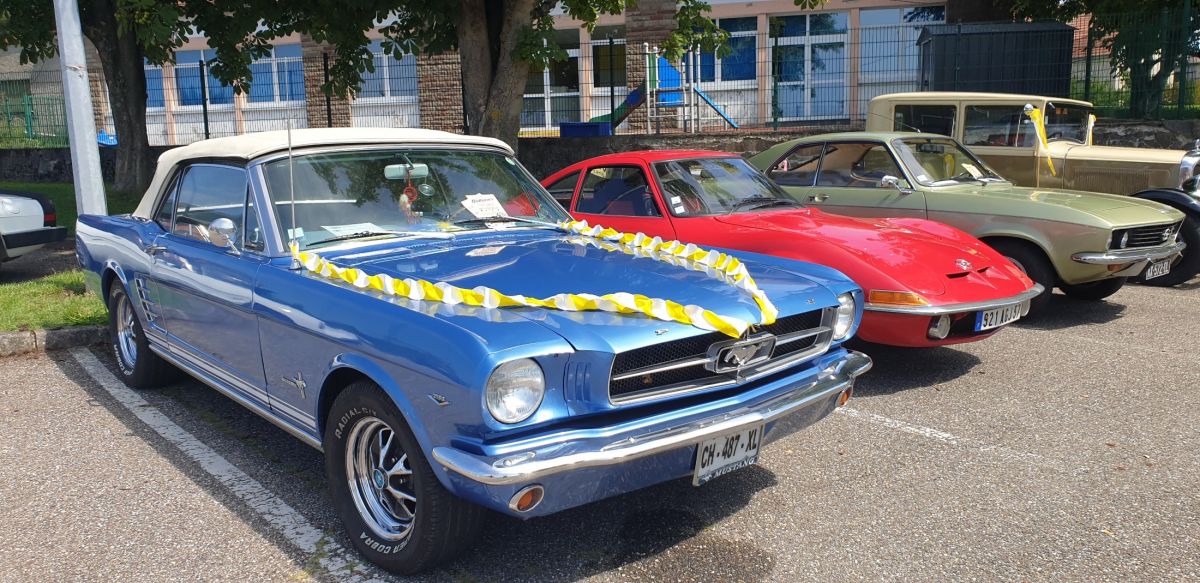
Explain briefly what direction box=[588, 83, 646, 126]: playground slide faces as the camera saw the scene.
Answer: facing to the left of the viewer

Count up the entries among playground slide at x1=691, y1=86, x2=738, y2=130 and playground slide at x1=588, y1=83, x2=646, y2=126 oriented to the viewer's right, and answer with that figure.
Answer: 1

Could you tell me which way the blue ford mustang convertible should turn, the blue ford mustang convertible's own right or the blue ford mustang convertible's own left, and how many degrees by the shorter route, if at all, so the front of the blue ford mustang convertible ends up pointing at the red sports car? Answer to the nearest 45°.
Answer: approximately 90° to the blue ford mustang convertible's own left

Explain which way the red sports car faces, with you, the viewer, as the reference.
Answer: facing the viewer and to the right of the viewer

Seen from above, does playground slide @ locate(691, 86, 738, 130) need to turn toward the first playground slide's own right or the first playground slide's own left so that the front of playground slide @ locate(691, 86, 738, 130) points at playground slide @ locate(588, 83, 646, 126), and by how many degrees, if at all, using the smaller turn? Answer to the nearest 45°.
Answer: approximately 180°

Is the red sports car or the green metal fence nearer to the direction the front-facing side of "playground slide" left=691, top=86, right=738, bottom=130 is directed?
the red sports car

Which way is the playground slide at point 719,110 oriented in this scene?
to the viewer's right

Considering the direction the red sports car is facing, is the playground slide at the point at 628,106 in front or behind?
behind

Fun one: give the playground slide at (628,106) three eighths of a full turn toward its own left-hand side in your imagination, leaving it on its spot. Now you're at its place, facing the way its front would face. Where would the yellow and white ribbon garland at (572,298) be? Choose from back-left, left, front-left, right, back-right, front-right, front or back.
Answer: front-right

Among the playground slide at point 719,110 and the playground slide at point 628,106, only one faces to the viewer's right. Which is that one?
the playground slide at point 719,110

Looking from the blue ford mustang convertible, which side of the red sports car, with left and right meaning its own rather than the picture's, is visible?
right

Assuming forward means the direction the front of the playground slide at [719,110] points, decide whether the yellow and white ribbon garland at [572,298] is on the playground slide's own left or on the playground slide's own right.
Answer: on the playground slide's own right
